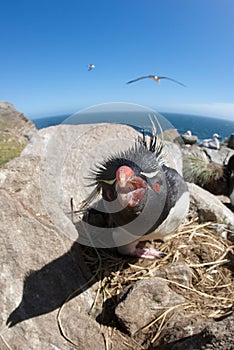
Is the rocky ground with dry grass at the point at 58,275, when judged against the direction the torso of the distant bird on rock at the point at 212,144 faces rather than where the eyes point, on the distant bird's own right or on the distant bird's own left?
on the distant bird's own right

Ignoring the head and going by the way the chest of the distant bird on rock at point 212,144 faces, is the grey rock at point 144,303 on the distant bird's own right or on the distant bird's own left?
on the distant bird's own right

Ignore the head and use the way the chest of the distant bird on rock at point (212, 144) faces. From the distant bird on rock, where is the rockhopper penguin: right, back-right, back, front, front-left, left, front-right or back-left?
right
